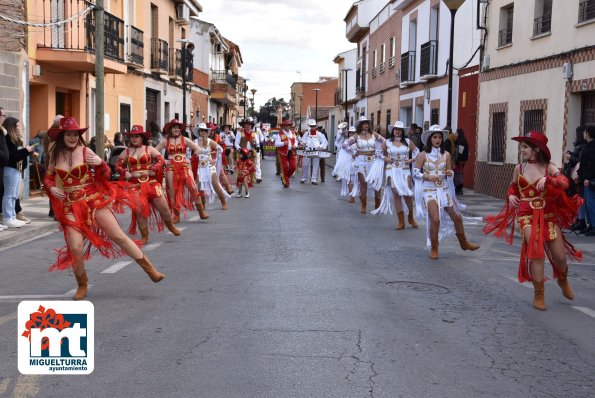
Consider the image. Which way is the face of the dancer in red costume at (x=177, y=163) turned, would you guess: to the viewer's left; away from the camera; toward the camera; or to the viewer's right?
toward the camera

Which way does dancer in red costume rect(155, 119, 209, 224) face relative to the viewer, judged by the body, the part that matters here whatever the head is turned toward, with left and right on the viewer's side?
facing the viewer

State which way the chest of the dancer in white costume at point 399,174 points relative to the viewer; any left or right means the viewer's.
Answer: facing the viewer

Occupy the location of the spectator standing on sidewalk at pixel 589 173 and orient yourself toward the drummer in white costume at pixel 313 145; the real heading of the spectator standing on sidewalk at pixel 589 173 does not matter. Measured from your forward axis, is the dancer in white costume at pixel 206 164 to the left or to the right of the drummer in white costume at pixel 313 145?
left

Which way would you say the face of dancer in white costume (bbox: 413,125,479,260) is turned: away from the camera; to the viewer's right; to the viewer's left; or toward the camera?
toward the camera

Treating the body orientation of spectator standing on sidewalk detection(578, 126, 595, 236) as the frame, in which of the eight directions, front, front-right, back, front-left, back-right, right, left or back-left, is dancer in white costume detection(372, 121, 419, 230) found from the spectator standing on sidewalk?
front

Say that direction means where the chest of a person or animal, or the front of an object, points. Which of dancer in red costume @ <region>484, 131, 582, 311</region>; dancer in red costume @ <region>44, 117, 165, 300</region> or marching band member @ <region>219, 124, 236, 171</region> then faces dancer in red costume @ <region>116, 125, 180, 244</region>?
the marching band member

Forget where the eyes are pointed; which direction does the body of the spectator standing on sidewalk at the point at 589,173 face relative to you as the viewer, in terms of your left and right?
facing to the left of the viewer

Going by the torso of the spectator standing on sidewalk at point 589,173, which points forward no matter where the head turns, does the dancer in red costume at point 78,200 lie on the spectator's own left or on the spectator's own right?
on the spectator's own left

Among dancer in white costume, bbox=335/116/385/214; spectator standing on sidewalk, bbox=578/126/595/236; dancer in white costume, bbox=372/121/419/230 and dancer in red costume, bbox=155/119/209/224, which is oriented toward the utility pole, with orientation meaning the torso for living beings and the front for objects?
the spectator standing on sidewalk

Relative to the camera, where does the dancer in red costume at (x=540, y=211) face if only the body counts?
toward the camera

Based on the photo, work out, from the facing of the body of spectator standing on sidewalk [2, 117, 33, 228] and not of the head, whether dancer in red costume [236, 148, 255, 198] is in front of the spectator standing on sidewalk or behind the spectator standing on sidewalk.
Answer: in front

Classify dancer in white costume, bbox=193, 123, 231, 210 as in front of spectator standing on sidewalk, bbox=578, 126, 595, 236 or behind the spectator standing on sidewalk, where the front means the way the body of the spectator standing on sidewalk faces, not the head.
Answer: in front

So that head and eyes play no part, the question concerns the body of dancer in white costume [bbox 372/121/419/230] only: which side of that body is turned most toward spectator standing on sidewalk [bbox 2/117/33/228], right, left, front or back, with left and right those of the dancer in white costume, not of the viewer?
right

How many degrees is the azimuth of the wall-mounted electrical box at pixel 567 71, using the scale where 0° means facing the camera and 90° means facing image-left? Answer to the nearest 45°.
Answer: approximately 45°

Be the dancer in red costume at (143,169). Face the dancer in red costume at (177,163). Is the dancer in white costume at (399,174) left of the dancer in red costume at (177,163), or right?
right
